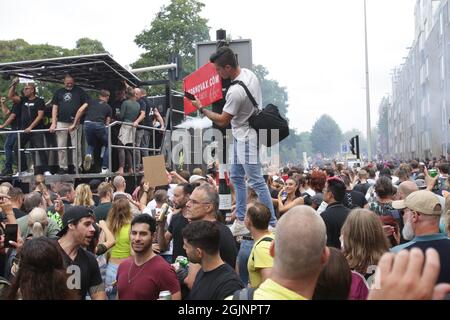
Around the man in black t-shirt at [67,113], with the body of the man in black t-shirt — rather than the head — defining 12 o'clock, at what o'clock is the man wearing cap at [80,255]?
The man wearing cap is roughly at 12 o'clock from the man in black t-shirt.

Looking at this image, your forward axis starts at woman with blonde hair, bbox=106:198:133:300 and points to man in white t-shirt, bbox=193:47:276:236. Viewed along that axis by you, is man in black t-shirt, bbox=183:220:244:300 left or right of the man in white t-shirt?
right

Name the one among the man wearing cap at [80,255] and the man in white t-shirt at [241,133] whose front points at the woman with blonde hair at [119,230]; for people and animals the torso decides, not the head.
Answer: the man in white t-shirt

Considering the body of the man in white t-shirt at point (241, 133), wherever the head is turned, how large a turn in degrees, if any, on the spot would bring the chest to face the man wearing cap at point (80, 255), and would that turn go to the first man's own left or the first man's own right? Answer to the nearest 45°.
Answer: approximately 45° to the first man's own left

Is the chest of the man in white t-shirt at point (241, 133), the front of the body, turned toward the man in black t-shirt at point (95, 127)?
no

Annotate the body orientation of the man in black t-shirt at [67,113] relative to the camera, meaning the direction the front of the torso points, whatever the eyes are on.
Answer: toward the camera

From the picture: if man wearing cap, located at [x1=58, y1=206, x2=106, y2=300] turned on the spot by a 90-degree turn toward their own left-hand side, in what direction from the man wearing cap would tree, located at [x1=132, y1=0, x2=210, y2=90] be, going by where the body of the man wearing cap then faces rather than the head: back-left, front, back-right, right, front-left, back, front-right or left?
front-left

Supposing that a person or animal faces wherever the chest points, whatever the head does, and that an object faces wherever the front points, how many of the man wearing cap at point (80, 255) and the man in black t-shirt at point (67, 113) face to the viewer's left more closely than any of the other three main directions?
0

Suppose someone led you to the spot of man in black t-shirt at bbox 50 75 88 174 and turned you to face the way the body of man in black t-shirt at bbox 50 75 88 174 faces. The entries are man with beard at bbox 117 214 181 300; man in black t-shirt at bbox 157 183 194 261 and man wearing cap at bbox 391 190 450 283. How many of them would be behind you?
0

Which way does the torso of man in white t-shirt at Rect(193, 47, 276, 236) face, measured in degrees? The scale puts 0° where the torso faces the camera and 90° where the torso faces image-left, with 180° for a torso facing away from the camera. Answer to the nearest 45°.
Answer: approximately 90°

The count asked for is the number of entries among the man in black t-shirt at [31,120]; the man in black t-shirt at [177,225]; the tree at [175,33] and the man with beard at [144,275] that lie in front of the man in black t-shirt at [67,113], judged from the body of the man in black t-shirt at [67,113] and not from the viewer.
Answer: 2

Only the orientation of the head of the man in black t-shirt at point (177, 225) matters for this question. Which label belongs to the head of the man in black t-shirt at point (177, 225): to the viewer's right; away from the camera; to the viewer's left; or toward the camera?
to the viewer's left

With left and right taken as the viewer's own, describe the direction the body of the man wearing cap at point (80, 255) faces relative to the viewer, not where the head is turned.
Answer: facing the viewer and to the right of the viewer

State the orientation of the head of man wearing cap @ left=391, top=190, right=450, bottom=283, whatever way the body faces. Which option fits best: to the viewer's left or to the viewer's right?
to the viewer's left
